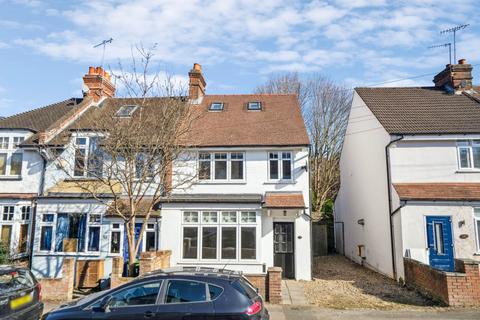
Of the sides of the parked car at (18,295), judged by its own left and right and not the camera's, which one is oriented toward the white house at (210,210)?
right

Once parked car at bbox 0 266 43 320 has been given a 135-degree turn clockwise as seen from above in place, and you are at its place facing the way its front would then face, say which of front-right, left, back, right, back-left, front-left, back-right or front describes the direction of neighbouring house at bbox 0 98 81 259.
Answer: left

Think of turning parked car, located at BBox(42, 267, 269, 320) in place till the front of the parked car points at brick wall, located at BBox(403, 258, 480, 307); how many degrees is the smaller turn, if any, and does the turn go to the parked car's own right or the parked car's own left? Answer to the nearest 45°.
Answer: approximately 180°

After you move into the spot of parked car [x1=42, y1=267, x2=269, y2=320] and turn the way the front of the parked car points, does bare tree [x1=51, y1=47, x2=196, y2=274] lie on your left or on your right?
on your right

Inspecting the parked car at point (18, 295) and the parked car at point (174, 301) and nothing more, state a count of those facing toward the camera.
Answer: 0

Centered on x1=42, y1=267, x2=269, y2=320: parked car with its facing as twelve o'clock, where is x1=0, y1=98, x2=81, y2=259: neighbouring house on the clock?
The neighbouring house is roughly at 2 o'clock from the parked car.

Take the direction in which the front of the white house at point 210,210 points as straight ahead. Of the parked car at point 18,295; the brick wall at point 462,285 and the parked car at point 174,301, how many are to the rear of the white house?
0

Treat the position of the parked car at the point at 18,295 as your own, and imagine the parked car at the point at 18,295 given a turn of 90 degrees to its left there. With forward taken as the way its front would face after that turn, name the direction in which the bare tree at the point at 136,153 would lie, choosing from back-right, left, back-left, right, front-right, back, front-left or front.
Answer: back

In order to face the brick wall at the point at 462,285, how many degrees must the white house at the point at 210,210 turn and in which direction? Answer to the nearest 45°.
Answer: approximately 45° to its left

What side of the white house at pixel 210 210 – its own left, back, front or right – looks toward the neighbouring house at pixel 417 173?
left

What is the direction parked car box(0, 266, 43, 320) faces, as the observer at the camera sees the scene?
facing away from the viewer and to the left of the viewer

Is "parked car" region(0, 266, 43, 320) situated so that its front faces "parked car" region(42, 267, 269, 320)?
no

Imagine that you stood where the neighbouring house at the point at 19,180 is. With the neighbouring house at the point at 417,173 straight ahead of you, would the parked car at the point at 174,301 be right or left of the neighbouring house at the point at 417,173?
right

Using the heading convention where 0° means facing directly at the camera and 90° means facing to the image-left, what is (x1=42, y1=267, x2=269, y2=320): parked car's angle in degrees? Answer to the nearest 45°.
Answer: approximately 90°

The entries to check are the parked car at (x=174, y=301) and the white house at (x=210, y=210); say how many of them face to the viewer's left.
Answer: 1

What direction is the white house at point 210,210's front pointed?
toward the camera

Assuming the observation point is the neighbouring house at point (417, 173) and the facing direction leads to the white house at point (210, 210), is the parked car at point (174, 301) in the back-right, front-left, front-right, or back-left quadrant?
front-left

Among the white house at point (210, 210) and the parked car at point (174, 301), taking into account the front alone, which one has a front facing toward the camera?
the white house
